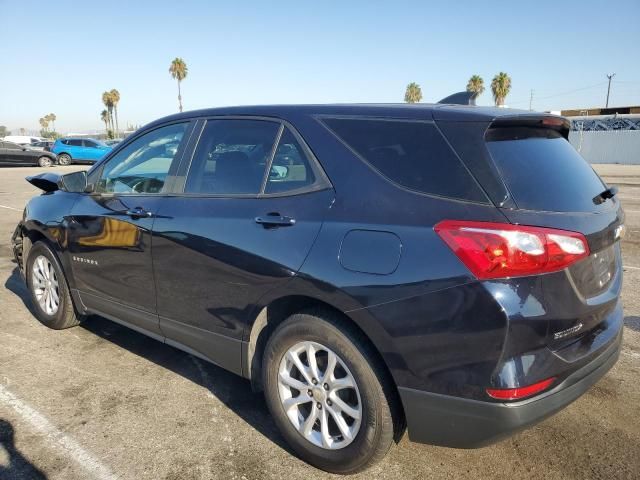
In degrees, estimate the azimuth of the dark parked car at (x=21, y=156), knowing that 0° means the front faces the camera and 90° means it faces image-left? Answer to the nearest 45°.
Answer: approximately 270°

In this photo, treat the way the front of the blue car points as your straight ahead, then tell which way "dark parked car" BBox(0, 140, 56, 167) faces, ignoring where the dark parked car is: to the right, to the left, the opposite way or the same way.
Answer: the same way

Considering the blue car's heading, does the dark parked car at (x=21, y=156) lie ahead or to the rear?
to the rear

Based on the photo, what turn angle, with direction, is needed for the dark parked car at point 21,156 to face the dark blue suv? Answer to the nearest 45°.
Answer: approximately 90° to its right

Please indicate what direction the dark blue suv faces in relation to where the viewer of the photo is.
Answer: facing away from the viewer and to the left of the viewer

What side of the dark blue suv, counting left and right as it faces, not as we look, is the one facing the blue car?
front

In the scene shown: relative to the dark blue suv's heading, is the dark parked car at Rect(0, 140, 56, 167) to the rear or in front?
in front

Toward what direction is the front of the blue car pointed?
to the viewer's right

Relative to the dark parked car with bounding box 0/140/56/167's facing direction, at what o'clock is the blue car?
The blue car is roughly at 11 o'clock from the dark parked car.

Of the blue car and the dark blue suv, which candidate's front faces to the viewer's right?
the blue car
